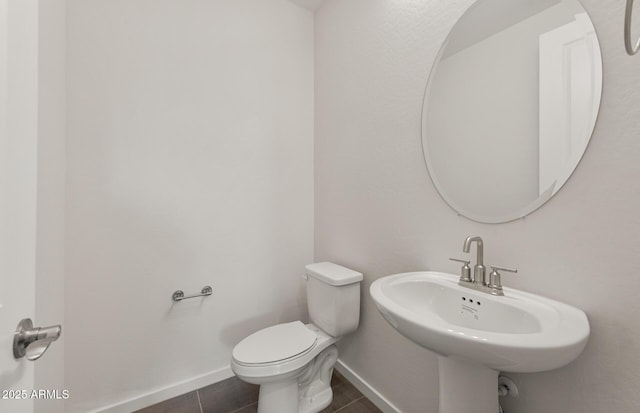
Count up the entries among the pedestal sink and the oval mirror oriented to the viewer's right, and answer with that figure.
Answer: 0

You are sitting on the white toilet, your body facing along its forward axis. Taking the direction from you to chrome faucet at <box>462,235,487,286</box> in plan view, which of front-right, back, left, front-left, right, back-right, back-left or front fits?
left

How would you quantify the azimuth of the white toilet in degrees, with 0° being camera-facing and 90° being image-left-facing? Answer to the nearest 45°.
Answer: approximately 45°

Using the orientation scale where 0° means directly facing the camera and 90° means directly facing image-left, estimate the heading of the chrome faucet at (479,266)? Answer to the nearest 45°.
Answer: approximately 45°

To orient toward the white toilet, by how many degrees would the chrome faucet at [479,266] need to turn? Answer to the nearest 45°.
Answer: approximately 45° to its right

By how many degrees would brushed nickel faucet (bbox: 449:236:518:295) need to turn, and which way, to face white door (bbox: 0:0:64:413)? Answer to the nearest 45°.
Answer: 0° — it already faces it

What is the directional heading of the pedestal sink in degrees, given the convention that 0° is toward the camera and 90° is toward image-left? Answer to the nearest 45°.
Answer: approximately 45°

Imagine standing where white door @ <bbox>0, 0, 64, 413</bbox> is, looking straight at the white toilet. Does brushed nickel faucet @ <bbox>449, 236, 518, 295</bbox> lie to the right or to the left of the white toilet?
right
